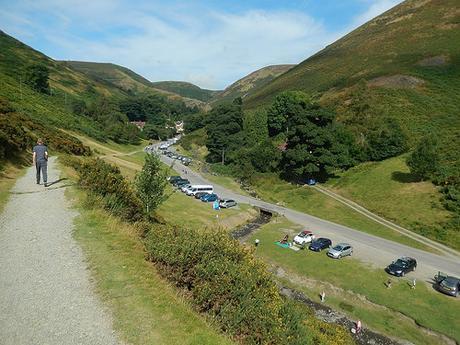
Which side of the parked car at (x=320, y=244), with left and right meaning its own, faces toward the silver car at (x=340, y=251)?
left

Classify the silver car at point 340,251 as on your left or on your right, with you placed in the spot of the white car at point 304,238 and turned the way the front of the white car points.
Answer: on your left

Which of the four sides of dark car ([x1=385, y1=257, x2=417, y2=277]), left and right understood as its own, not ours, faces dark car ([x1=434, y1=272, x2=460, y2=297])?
left

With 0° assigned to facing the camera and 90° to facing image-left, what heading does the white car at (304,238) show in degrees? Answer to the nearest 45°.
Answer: approximately 45°

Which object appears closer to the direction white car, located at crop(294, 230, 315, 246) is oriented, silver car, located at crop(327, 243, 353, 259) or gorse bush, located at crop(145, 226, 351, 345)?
the gorse bush
